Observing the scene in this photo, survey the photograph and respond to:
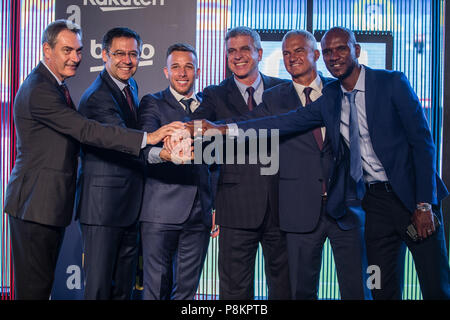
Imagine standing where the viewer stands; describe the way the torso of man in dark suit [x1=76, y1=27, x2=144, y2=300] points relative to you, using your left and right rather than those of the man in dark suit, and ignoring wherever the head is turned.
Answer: facing the viewer and to the right of the viewer

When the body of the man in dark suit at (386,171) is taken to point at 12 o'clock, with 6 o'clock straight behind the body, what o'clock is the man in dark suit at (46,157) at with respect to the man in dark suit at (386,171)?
the man in dark suit at (46,157) is roughly at 1 o'clock from the man in dark suit at (386,171).

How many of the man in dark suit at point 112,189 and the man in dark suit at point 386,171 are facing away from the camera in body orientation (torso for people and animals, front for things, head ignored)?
0

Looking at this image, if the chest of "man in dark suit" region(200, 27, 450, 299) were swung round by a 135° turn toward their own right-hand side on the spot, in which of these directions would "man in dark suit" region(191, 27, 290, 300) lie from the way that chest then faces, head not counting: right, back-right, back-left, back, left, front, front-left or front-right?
left

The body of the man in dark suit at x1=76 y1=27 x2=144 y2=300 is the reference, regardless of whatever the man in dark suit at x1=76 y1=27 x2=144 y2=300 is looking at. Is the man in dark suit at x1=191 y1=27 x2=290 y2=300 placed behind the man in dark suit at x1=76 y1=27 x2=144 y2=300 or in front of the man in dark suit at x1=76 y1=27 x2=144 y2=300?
in front

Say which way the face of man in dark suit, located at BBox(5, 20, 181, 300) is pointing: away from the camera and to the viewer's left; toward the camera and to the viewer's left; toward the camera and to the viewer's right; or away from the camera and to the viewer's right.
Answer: toward the camera and to the viewer's right

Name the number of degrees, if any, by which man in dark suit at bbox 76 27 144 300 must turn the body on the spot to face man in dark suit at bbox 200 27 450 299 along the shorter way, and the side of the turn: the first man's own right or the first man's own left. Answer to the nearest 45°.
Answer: approximately 45° to the first man's own left

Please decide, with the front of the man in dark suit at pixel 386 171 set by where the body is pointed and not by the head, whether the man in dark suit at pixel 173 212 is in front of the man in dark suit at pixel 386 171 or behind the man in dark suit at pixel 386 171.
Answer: in front

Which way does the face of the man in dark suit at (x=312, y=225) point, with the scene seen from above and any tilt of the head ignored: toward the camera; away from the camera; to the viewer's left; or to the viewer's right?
toward the camera

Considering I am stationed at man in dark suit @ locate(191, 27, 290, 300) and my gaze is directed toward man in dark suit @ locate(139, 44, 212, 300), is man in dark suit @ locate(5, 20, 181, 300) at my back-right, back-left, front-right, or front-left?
front-left
